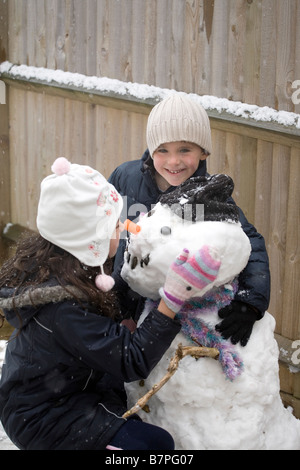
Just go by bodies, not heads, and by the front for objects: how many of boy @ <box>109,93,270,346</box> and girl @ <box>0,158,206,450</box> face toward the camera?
1

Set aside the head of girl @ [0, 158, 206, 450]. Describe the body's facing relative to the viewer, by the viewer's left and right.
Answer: facing away from the viewer and to the right of the viewer

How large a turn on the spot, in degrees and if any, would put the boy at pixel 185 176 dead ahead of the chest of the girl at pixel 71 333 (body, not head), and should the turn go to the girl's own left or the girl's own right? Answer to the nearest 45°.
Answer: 0° — they already face them

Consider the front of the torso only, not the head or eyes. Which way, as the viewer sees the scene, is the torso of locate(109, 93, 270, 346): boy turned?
toward the camera

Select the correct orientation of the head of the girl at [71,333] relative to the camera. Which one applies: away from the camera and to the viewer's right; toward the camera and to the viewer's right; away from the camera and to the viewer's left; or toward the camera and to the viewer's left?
away from the camera and to the viewer's right

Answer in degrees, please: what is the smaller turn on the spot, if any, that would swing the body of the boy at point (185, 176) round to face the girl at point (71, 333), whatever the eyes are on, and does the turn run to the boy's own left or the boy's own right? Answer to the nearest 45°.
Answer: approximately 45° to the boy's own right

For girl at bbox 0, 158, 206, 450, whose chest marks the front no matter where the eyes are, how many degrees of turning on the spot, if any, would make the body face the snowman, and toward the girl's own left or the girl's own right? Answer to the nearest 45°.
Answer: approximately 45° to the girl's own right
